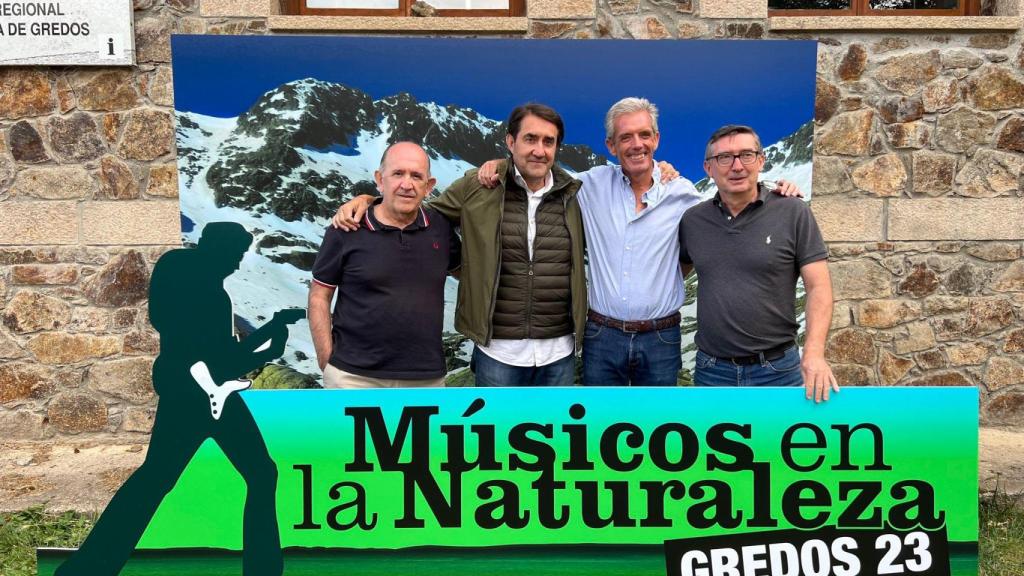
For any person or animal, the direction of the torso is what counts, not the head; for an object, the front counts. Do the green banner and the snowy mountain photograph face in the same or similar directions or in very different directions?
same or similar directions

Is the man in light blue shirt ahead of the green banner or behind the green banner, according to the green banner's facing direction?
behind

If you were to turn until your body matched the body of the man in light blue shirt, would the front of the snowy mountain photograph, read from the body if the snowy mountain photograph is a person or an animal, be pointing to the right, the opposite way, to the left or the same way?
the same way

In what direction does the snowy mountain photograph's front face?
toward the camera

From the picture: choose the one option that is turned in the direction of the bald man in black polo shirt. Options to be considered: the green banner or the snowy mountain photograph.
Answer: the snowy mountain photograph

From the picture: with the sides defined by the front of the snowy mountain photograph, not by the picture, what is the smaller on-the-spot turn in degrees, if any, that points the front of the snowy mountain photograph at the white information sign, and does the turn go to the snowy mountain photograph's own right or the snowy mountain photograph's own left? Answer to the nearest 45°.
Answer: approximately 90° to the snowy mountain photograph's own right

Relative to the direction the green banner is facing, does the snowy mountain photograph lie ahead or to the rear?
to the rear

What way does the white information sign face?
toward the camera

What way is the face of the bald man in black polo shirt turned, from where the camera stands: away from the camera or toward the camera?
toward the camera

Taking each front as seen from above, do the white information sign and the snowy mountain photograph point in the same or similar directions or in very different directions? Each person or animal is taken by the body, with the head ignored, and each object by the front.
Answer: same or similar directions

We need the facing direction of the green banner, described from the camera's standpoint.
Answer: facing the viewer

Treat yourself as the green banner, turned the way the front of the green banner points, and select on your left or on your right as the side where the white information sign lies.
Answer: on your right

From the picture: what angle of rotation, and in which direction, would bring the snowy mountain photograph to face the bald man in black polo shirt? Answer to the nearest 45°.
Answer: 0° — it already faces them

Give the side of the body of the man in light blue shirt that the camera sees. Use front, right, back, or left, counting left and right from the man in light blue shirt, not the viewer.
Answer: front
